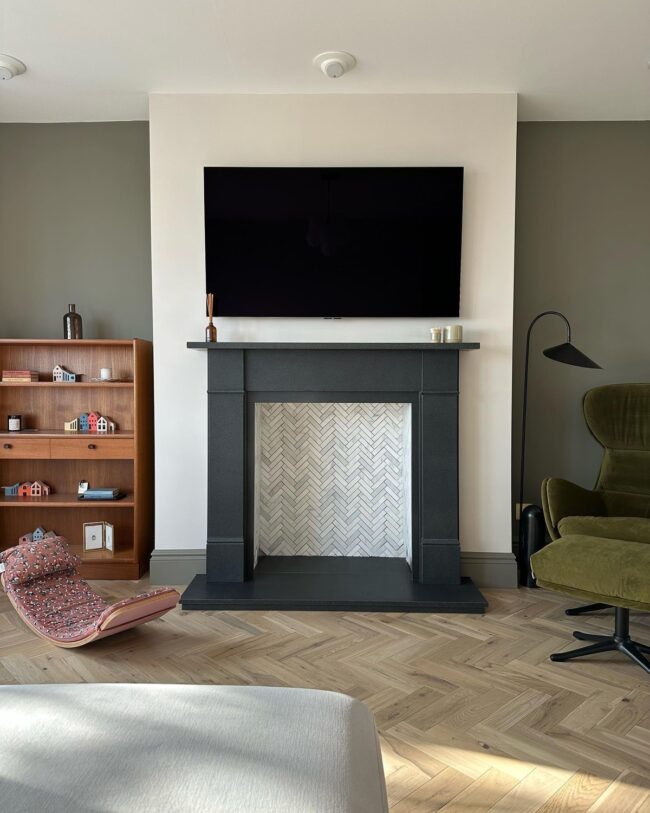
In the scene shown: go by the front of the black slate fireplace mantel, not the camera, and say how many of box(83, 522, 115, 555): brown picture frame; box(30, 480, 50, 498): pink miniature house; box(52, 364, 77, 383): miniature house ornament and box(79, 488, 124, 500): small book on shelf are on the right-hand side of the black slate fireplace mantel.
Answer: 4

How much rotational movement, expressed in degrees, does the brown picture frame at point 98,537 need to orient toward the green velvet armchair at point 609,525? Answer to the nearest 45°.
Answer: approximately 45° to its left

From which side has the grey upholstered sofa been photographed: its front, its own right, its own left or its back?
back

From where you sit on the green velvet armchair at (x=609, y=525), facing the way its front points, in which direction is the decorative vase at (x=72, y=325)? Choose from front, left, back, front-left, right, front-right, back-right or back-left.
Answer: front-right

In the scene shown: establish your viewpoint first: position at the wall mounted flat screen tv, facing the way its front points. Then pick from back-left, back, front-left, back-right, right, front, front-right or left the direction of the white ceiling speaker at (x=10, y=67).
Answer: right

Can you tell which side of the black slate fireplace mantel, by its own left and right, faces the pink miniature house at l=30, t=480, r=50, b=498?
right

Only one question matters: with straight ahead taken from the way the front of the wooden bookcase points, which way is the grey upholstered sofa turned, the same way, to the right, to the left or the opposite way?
the opposite way

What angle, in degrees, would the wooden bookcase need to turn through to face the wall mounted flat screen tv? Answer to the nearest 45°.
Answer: approximately 45° to its left

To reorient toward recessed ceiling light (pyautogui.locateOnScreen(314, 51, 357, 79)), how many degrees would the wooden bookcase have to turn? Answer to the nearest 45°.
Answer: approximately 45° to its left

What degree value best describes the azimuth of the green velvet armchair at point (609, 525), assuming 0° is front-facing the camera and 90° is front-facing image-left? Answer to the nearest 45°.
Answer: approximately 45°

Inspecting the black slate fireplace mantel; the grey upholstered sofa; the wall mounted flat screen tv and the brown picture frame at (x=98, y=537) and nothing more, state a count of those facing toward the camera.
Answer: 3

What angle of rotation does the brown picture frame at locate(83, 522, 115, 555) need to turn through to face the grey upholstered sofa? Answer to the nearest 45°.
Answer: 0° — it already faces it
